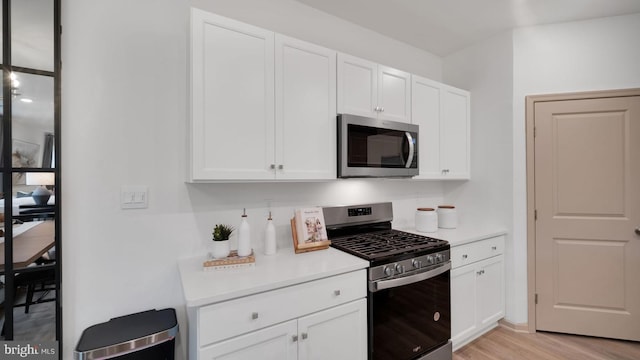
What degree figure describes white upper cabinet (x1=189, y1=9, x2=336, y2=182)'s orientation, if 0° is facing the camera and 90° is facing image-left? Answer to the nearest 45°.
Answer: approximately 315°

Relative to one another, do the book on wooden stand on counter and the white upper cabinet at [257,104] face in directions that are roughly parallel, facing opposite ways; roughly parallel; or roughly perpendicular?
roughly parallel

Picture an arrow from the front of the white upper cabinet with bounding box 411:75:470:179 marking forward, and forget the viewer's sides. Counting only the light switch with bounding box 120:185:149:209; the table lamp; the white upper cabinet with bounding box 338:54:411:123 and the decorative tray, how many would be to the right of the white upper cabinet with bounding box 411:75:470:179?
4

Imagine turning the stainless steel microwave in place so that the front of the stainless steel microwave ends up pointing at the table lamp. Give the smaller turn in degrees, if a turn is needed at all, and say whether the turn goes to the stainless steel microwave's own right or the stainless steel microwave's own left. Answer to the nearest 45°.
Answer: approximately 90° to the stainless steel microwave's own right

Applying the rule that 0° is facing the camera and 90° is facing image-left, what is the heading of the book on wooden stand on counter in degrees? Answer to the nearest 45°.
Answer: approximately 315°

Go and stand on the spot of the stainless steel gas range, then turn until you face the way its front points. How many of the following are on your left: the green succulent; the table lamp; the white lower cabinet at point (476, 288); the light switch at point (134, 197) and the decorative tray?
1

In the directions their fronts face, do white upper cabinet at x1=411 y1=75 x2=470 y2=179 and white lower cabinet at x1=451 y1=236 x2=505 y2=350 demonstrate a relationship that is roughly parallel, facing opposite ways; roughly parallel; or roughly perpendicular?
roughly parallel

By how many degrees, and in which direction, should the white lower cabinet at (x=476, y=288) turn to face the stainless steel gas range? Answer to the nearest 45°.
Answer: approximately 90° to its right

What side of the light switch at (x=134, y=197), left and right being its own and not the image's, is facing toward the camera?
front

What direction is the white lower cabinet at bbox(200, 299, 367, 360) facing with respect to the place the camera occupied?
facing the viewer and to the right of the viewer

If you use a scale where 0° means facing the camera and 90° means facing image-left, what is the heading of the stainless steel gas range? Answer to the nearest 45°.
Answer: approximately 315°

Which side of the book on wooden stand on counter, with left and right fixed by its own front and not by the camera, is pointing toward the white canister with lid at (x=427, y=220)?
left

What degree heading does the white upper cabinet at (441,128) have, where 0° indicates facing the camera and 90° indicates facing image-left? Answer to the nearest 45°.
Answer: approximately 315°

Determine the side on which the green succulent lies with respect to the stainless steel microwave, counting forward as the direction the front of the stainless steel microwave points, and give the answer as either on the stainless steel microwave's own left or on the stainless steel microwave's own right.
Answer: on the stainless steel microwave's own right

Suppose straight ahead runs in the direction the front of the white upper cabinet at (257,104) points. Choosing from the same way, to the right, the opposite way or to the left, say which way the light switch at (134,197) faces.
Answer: the same way

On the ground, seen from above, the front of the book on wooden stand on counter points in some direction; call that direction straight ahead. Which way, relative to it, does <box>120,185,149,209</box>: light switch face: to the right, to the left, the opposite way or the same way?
the same way

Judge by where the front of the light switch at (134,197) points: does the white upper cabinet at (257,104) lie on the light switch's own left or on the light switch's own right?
on the light switch's own left

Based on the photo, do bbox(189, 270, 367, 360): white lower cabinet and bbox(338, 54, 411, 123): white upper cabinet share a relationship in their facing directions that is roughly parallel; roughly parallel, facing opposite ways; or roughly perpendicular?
roughly parallel
